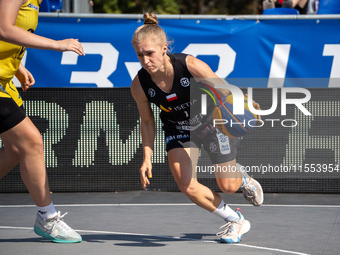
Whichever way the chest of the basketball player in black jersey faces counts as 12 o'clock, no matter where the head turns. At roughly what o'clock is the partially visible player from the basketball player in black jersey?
The partially visible player is roughly at 1 o'clock from the basketball player in black jersey.

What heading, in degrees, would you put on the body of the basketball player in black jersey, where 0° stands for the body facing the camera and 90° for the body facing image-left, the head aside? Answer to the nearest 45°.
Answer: approximately 45°

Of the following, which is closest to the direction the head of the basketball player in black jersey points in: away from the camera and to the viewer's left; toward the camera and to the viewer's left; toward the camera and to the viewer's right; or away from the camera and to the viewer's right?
toward the camera and to the viewer's left
